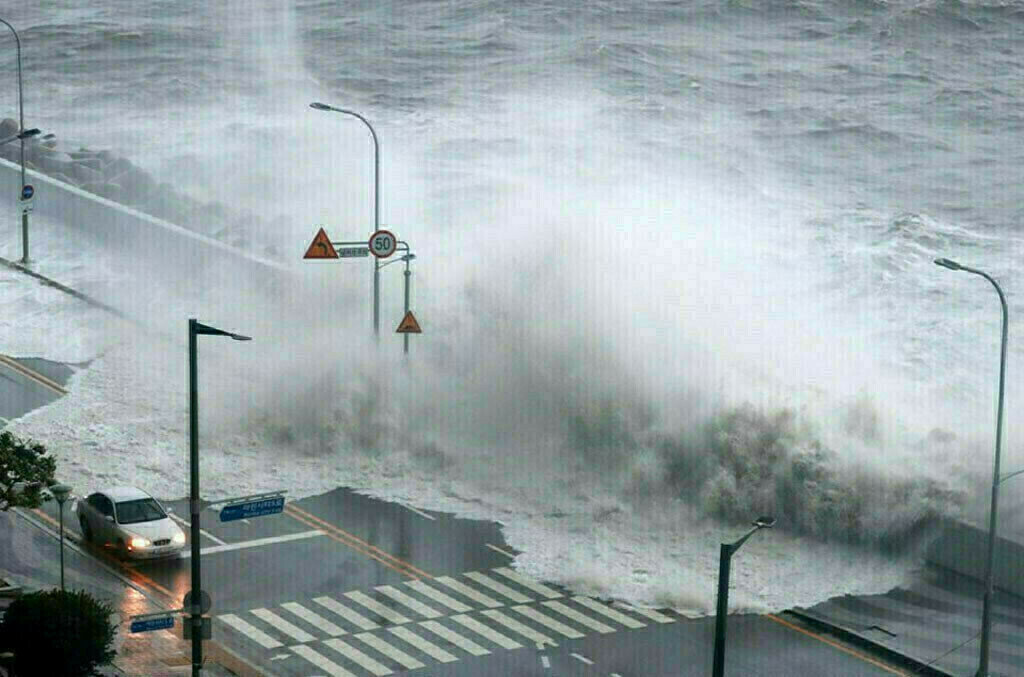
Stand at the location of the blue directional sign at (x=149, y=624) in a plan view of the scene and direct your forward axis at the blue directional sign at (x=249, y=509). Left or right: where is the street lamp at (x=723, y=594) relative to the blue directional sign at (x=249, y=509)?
right

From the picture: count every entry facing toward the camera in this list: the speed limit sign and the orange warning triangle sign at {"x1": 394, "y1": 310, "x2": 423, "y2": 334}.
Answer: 2

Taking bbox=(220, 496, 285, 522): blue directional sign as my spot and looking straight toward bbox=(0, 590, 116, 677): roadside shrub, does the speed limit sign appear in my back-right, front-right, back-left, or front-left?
back-right

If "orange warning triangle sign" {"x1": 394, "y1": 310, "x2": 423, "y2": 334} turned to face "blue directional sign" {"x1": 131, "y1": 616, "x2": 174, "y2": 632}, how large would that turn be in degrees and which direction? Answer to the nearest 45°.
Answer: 0° — it already faces it

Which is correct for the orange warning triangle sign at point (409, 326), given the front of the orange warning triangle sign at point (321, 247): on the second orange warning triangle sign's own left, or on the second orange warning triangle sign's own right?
on the second orange warning triangle sign's own left

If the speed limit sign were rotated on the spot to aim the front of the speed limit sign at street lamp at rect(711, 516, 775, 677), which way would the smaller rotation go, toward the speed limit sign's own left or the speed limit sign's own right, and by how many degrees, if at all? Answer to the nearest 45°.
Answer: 0° — it already faces it

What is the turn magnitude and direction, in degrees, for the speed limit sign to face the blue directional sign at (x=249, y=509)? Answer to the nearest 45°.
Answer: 0° — it already faces it
